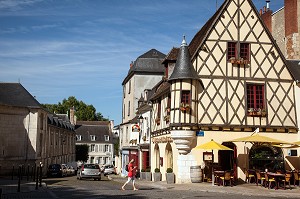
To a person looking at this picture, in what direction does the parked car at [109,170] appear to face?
facing the viewer and to the left of the viewer

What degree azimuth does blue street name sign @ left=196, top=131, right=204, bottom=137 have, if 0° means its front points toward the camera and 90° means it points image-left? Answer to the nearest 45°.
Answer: approximately 0°

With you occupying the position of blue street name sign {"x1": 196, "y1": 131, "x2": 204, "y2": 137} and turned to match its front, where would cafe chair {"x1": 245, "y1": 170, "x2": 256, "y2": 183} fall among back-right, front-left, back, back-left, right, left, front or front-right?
left

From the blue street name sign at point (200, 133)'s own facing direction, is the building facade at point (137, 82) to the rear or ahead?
to the rear

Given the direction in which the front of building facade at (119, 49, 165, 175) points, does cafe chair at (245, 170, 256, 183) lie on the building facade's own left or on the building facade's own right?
on the building facade's own left

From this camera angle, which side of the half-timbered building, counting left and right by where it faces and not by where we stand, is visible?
front
